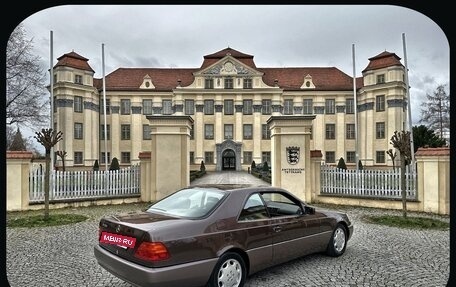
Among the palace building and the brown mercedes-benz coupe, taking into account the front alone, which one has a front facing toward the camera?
the palace building

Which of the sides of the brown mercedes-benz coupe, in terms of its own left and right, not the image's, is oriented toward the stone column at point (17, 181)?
left

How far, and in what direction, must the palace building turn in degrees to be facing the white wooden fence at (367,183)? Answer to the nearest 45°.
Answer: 0° — it already faces it

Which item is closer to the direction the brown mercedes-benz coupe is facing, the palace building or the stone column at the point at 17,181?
the palace building

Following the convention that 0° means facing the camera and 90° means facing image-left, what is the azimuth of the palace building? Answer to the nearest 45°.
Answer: approximately 0°

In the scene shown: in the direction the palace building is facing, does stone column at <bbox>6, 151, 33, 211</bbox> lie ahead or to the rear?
ahead

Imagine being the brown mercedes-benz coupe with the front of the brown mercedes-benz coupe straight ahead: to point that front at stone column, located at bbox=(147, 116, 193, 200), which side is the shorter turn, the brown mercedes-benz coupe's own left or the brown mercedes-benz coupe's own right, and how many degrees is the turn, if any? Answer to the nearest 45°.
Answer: approximately 45° to the brown mercedes-benz coupe's own left

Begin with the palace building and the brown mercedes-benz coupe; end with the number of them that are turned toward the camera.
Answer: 1

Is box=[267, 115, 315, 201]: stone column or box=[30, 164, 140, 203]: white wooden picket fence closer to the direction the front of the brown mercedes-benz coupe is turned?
the stone column

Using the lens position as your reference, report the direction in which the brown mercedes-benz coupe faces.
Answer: facing away from the viewer and to the right of the viewer

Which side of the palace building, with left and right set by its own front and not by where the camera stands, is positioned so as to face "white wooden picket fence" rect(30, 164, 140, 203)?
front

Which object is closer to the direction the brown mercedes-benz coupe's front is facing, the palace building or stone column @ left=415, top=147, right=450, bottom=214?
the stone column

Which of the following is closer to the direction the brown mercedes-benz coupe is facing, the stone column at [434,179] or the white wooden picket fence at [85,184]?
the stone column

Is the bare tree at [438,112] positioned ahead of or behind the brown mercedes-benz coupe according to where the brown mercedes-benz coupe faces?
ahead

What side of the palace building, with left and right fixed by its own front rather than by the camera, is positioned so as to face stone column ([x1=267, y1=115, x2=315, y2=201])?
front

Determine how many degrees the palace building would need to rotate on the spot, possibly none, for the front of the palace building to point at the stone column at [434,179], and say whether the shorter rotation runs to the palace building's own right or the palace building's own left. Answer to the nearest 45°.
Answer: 0° — it already faces it

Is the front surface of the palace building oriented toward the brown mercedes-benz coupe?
yes
